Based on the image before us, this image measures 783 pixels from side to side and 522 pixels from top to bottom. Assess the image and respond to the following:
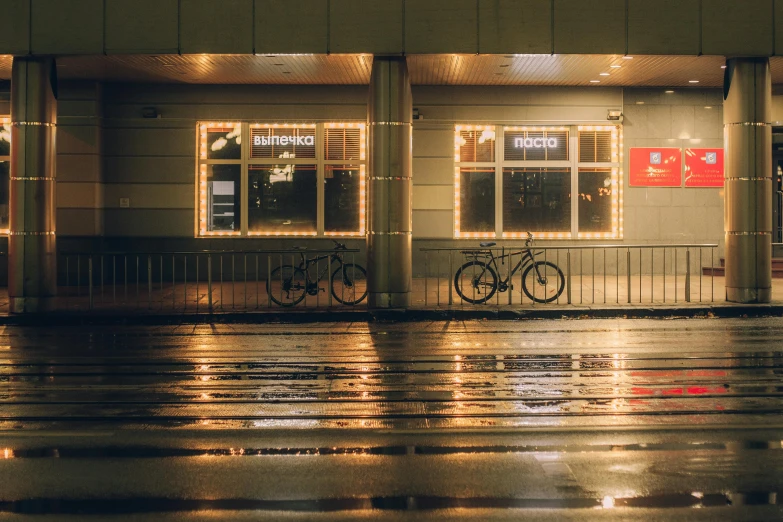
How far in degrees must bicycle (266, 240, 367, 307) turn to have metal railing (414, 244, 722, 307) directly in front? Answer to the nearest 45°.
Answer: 0° — it already faces it

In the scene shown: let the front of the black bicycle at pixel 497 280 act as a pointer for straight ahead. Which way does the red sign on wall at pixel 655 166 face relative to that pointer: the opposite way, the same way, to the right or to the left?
to the right

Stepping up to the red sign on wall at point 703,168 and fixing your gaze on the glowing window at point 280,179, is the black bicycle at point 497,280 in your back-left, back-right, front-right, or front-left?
front-left

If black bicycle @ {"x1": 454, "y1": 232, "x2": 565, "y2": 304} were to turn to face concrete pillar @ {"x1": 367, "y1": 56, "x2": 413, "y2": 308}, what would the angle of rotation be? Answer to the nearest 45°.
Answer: approximately 180°

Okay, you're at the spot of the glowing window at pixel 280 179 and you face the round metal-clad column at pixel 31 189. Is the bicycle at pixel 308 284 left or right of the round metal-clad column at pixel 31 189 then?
left

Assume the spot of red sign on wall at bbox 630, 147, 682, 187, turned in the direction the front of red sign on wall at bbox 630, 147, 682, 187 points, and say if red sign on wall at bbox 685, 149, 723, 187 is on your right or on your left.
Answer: on your left

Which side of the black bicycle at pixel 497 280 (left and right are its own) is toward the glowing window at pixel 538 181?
left

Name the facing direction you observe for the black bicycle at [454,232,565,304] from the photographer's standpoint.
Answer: facing to the right of the viewer

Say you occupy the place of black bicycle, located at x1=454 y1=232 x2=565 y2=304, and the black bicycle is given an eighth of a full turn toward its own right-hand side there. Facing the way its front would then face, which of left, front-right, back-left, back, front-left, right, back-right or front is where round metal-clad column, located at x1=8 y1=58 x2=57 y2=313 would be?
back-right

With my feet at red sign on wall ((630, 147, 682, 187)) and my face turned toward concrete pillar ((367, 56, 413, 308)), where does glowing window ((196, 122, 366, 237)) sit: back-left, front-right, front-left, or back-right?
front-right

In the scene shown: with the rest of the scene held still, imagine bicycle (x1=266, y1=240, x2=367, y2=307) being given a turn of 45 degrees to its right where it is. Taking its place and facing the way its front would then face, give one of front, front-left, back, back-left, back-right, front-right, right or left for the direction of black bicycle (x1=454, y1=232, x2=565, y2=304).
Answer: front-left

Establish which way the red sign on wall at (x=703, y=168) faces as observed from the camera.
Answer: facing the viewer

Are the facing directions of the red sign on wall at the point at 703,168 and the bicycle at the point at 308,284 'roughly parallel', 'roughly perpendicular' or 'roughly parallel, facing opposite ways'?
roughly perpendicular

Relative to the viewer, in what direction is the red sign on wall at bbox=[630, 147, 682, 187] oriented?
toward the camera

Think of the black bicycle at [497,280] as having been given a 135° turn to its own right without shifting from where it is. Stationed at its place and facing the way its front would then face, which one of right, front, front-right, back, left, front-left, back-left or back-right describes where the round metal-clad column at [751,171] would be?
back-left

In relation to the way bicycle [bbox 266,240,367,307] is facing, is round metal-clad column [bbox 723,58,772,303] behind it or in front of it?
in front

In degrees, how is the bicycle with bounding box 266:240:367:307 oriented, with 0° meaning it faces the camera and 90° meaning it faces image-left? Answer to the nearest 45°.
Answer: approximately 270°

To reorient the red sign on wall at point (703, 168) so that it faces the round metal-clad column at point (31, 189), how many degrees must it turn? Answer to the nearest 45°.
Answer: approximately 45° to its right
